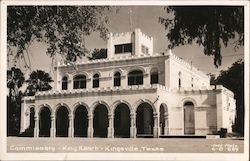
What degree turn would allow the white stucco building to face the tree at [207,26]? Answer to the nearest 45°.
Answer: approximately 45° to its left

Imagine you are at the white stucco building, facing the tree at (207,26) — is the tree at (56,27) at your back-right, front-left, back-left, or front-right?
front-right

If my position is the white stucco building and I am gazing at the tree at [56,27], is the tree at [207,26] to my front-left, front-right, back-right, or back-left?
front-left

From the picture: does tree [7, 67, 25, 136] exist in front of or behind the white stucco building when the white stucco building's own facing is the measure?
in front

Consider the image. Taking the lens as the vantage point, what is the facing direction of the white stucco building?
facing the viewer and to the left of the viewer

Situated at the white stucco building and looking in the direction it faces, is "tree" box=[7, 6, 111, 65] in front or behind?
in front
